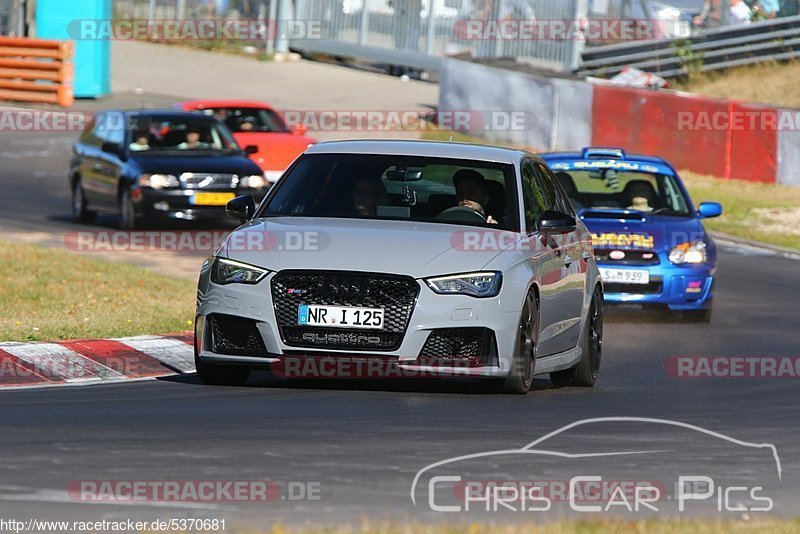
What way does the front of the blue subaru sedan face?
toward the camera

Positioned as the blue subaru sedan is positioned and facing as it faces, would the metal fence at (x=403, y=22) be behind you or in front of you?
behind

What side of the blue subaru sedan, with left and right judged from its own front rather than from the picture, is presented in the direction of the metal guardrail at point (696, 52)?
back

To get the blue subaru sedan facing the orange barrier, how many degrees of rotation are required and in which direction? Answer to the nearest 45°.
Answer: approximately 135° to its right

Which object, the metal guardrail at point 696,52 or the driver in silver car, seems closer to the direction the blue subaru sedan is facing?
the driver in silver car

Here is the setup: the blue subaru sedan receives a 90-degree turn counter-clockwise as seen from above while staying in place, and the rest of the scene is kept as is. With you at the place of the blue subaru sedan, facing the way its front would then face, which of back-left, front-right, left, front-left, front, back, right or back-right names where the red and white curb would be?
back-right

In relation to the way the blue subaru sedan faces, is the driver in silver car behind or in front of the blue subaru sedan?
in front

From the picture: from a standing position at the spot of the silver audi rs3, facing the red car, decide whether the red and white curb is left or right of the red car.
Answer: left

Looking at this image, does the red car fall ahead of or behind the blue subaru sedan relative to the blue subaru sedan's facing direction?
behind

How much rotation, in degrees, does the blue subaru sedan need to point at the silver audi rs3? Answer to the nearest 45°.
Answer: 0° — it already faces it
